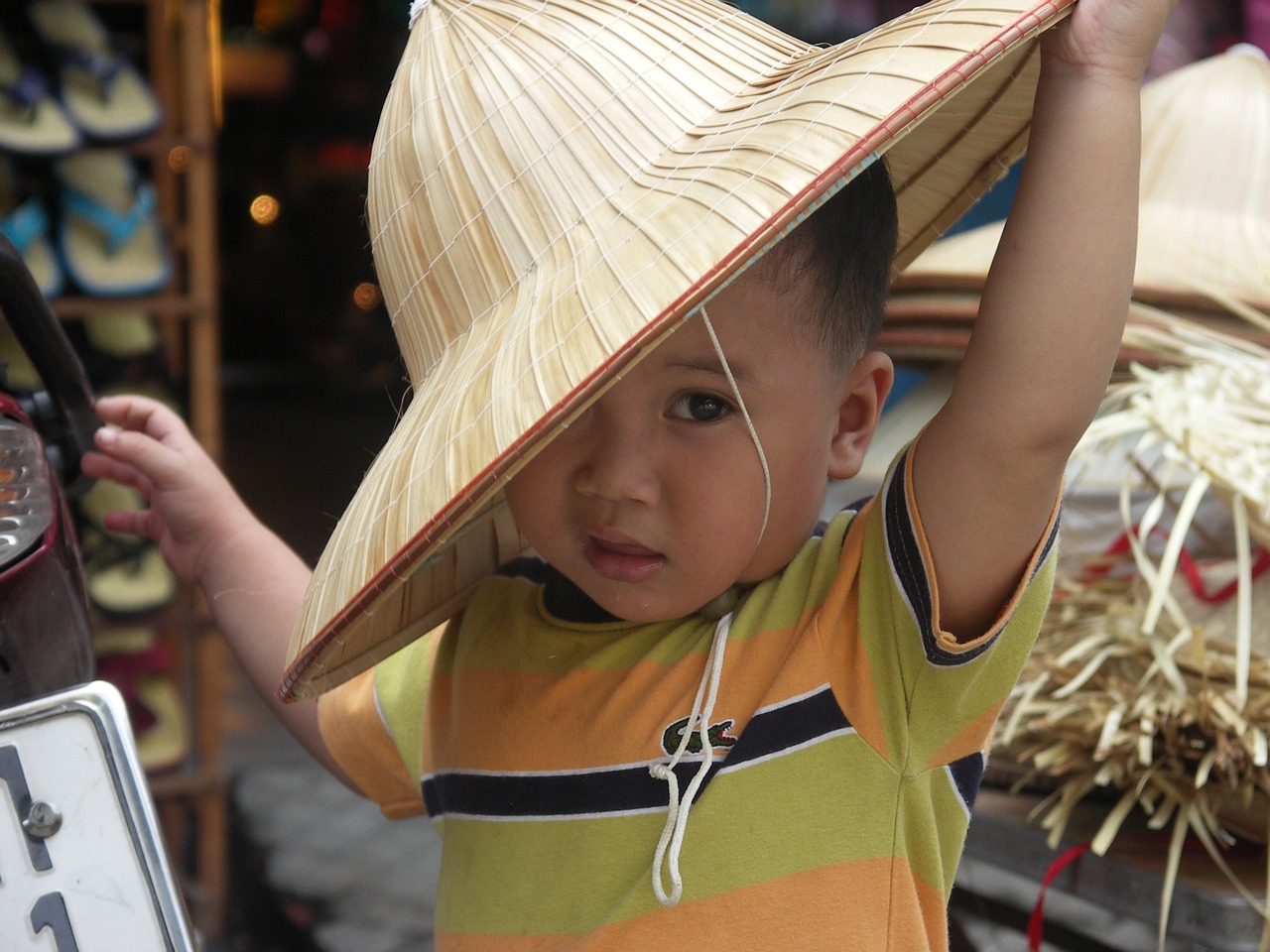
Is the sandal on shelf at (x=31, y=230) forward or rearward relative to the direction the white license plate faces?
rearward

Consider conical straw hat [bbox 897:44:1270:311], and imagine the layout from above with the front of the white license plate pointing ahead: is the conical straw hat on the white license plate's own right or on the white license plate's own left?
on the white license plate's own left

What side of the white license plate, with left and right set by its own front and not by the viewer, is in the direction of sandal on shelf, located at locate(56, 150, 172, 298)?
back

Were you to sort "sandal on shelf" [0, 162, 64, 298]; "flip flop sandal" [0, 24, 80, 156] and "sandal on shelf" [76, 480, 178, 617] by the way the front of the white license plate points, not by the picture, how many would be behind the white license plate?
3

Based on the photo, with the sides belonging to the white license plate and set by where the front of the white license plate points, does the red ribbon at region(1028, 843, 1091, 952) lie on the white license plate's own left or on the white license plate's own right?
on the white license plate's own left

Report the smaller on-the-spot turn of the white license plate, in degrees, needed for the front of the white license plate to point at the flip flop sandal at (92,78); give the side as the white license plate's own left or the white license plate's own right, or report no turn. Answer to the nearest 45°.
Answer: approximately 180°

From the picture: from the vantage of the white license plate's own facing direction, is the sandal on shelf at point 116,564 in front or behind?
behind

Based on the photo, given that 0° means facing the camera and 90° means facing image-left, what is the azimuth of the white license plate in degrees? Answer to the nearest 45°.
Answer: approximately 0°

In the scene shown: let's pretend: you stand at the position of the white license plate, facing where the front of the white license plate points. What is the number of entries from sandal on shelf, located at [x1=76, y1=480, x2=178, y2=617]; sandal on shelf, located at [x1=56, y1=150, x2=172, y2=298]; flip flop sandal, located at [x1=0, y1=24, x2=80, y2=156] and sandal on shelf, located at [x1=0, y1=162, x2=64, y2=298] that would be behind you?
4

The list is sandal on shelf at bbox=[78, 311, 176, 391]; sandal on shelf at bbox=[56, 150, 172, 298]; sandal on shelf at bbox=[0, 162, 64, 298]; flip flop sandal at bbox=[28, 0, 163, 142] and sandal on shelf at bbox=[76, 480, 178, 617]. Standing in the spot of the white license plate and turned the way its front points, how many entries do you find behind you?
5

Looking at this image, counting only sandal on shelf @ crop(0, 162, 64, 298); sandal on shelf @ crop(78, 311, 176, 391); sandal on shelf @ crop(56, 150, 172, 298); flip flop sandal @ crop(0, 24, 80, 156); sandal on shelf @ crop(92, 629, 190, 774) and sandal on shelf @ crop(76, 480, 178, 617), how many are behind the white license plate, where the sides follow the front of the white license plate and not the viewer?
6

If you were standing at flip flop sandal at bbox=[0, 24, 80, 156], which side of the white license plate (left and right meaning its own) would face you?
back
